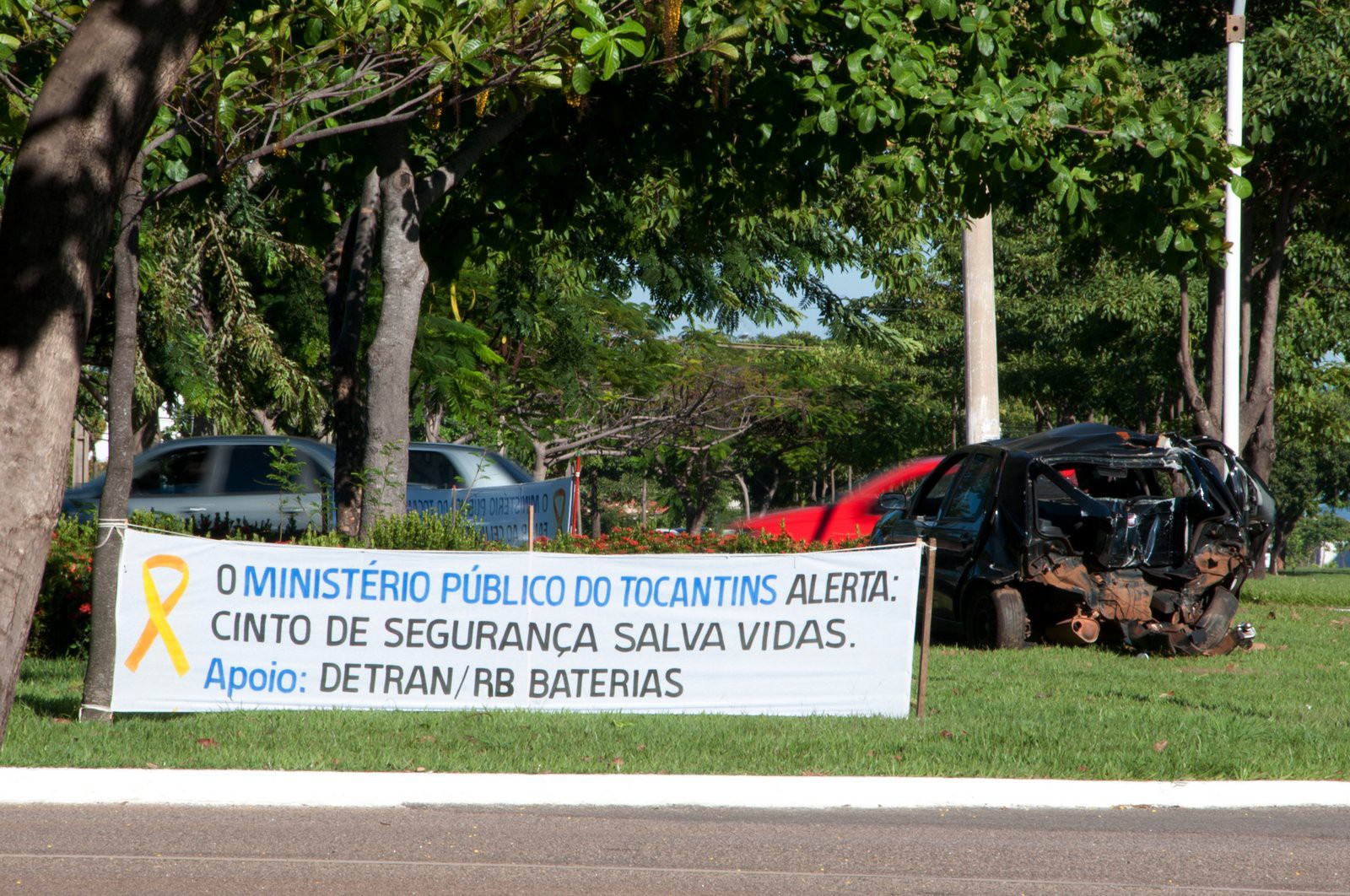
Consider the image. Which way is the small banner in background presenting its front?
away from the camera

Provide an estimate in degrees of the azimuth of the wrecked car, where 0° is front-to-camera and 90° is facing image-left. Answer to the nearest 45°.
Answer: approximately 135°

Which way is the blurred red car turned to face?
to the viewer's left

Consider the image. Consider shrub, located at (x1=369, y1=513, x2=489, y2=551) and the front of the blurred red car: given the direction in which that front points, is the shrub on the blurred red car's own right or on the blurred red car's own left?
on the blurred red car's own left

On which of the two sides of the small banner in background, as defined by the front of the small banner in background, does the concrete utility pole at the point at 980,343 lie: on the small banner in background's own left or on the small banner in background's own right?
on the small banner in background's own right

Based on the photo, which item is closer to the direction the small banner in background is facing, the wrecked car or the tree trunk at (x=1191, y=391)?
the tree trunk
